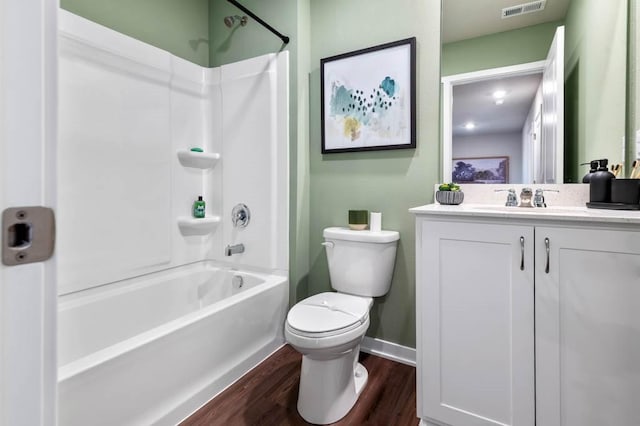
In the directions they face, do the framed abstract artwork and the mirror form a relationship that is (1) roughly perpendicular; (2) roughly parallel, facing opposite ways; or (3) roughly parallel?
roughly parallel

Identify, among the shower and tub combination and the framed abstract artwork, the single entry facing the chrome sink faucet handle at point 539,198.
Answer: the shower and tub combination

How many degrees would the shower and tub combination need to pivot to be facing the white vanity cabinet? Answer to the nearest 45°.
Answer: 0° — it already faces it

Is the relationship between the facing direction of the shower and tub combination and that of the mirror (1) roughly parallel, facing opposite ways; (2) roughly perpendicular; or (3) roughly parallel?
roughly perpendicular

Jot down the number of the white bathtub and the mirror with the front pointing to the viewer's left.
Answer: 0

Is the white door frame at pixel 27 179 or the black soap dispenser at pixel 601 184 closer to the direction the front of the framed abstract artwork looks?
the white door frame

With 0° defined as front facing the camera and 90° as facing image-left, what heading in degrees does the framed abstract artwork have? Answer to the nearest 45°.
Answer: approximately 45°

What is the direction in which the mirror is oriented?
toward the camera

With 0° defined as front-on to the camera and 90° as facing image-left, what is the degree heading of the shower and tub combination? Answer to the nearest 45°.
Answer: approximately 315°
